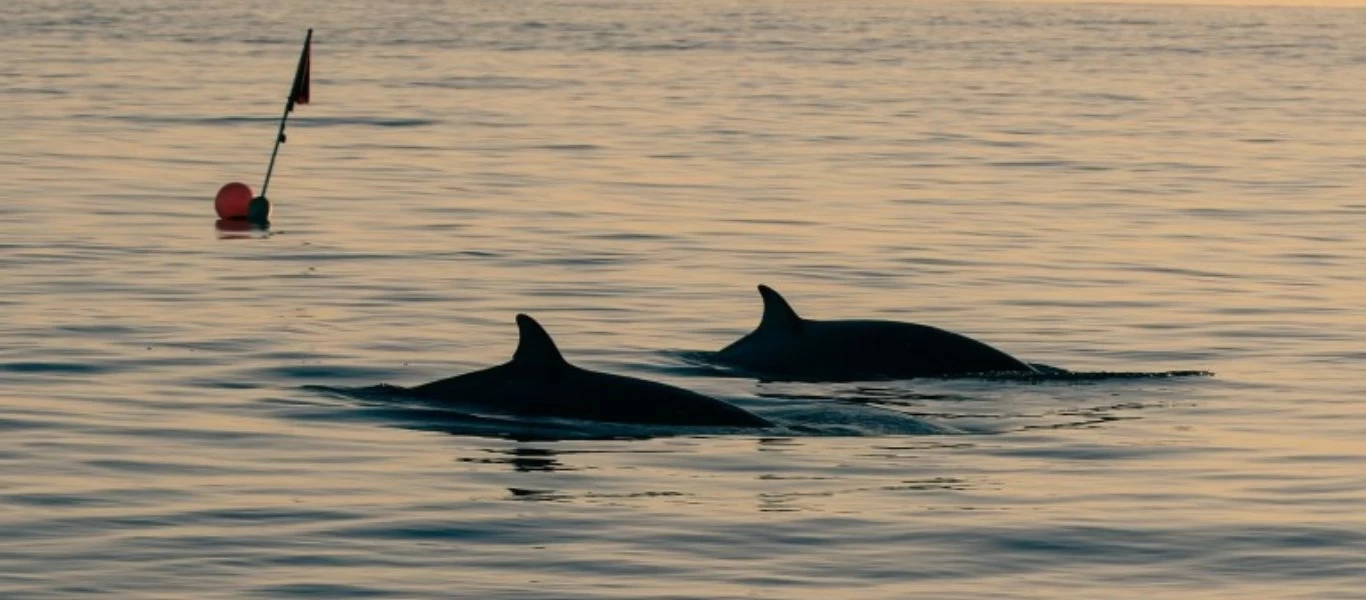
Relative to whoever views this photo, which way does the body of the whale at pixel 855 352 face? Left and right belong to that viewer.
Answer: facing to the right of the viewer

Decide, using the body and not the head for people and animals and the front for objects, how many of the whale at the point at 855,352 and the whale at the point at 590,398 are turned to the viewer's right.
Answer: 2

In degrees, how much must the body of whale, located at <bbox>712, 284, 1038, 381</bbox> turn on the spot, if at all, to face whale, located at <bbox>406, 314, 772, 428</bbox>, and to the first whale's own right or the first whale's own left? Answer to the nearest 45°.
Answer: approximately 135° to the first whale's own right

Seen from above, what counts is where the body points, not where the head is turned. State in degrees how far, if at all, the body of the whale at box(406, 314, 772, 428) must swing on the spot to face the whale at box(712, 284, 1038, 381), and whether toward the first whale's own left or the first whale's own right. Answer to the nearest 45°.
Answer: approximately 45° to the first whale's own left

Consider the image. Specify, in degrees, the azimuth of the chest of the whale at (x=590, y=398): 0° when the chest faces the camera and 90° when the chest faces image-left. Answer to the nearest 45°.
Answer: approximately 270°
